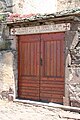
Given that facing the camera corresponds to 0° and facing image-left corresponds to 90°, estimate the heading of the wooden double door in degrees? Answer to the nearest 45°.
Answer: approximately 45°
